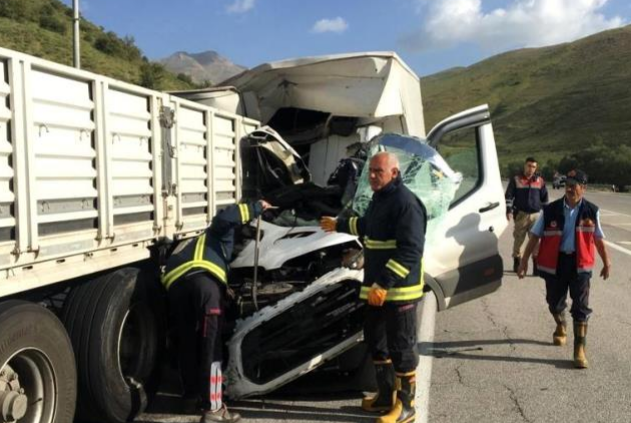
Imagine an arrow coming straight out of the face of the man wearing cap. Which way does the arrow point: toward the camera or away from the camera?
toward the camera

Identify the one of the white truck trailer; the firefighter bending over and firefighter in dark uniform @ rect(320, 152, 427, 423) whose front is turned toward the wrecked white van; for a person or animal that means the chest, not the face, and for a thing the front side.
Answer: the firefighter bending over

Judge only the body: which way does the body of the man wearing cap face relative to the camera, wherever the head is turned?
toward the camera

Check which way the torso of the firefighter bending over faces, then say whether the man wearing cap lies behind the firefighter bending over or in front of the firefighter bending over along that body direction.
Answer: in front

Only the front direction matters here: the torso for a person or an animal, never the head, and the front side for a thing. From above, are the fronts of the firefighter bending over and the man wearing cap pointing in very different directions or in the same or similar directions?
very different directions

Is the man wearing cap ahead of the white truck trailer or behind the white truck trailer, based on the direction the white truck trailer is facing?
behind

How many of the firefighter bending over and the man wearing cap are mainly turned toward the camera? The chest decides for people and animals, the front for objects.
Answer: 1

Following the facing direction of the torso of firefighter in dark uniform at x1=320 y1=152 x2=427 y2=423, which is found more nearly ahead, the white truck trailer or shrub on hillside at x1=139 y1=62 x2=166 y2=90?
the white truck trailer

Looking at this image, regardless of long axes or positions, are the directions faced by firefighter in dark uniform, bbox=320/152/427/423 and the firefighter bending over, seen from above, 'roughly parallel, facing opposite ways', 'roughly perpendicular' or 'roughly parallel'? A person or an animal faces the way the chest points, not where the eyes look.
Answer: roughly parallel, facing opposite ways

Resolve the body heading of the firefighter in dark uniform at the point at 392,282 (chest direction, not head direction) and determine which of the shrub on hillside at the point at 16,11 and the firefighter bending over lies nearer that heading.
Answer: the firefighter bending over
